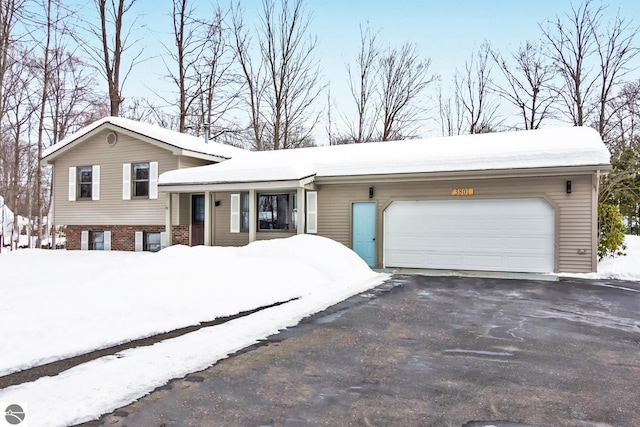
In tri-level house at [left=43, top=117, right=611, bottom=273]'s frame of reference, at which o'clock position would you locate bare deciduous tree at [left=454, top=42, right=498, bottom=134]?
The bare deciduous tree is roughly at 7 o'clock from the tri-level house.

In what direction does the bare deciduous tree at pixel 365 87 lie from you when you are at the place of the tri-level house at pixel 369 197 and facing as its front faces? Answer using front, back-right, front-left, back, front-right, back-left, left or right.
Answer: back

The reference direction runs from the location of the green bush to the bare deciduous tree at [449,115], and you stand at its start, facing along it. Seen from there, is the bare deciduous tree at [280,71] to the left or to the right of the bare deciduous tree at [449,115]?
left

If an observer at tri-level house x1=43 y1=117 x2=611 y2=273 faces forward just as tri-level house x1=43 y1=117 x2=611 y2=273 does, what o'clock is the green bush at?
The green bush is roughly at 9 o'clock from the tri-level house.

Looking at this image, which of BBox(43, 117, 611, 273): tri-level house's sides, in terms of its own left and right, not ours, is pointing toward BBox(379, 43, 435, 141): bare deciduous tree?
back

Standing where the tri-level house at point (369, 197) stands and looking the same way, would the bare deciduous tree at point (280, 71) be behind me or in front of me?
behind

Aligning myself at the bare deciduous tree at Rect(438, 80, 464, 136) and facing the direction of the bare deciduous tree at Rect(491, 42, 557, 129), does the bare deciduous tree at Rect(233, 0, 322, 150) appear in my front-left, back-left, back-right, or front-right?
back-right

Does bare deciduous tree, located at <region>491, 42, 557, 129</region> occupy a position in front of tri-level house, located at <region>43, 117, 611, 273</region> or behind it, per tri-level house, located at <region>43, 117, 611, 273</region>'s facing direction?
behind

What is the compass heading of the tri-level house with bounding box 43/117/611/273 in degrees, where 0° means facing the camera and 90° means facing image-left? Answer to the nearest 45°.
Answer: approximately 0°
